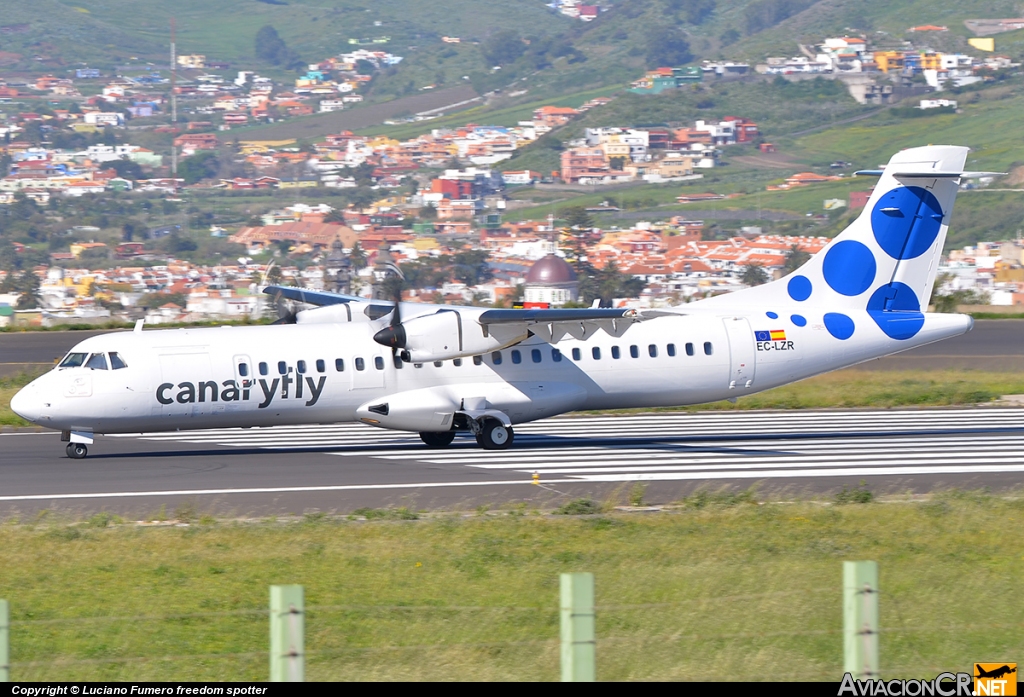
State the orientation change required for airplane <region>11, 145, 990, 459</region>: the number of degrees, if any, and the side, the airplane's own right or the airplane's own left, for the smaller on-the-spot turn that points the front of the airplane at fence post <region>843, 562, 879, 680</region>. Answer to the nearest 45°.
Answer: approximately 90° to the airplane's own left

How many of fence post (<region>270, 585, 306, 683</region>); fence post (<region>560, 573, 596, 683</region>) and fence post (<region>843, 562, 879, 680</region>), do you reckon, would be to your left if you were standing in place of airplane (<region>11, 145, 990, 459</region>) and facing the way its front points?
3

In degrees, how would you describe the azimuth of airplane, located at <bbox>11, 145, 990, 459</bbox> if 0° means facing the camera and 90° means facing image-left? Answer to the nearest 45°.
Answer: approximately 90°

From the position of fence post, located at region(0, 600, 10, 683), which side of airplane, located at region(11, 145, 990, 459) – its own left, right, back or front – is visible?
left

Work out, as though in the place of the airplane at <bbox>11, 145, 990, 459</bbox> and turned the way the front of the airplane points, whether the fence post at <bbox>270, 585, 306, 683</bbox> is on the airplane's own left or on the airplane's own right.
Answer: on the airplane's own left

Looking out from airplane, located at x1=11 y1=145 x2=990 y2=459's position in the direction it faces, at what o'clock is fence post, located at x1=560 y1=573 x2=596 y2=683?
The fence post is roughly at 9 o'clock from the airplane.
